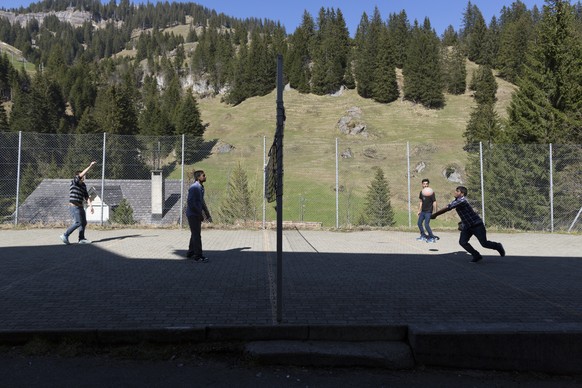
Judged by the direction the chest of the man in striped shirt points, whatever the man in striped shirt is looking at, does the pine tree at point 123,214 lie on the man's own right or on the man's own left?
on the man's own left

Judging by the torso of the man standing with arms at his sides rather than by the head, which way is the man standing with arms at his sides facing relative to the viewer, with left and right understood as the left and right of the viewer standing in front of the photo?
facing to the right of the viewer

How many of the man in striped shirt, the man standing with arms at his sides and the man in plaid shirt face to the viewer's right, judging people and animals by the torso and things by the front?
2

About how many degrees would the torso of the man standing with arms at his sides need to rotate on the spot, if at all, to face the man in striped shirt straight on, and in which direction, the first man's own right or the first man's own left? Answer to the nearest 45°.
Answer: approximately 135° to the first man's own left

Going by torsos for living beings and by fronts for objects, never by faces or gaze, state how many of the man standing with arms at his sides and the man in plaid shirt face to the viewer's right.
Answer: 1

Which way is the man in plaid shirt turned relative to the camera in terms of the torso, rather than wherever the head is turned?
to the viewer's left

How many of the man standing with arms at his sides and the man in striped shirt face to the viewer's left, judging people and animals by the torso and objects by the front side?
0

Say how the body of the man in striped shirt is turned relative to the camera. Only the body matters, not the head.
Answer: to the viewer's right

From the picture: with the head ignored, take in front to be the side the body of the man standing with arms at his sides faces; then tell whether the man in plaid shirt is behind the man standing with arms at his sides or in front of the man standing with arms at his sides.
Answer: in front

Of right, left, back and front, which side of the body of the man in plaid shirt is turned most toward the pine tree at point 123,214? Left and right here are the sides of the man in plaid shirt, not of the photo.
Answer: front

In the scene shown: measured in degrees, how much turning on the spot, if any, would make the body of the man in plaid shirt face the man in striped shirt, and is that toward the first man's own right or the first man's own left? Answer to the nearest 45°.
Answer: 0° — they already face them
